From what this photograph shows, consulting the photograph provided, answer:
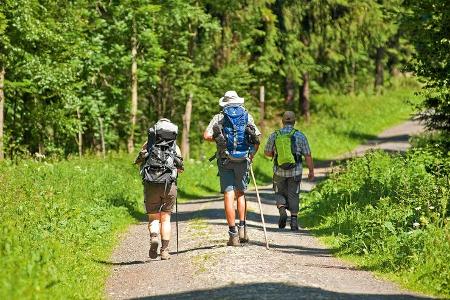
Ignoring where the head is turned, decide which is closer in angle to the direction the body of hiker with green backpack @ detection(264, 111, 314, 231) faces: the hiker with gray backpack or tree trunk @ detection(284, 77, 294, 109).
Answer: the tree trunk

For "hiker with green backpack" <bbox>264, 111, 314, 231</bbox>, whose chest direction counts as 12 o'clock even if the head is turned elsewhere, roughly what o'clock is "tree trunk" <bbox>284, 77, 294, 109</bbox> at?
The tree trunk is roughly at 12 o'clock from the hiker with green backpack.

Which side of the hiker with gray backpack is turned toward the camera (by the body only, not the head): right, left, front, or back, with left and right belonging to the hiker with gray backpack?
back

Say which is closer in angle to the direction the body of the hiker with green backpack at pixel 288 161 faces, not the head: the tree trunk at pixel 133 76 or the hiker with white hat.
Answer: the tree trunk

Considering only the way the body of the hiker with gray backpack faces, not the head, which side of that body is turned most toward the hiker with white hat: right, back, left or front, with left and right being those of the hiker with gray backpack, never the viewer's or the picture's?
right

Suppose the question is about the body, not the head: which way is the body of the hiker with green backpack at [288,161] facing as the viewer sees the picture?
away from the camera

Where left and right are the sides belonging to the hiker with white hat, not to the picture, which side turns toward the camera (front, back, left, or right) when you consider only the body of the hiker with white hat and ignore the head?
back

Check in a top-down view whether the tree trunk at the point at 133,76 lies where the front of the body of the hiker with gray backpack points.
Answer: yes
